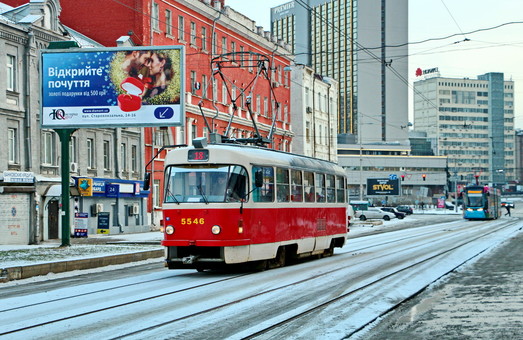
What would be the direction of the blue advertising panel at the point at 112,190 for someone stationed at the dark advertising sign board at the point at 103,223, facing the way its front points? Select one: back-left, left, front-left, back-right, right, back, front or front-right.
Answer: back

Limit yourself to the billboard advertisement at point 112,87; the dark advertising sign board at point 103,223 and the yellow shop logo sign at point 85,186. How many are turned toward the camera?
3

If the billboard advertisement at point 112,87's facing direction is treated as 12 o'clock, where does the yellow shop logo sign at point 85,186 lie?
The yellow shop logo sign is roughly at 6 o'clock from the billboard advertisement.

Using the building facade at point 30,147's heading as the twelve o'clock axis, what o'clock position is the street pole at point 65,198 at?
The street pole is roughly at 1 o'clock from the building facade.

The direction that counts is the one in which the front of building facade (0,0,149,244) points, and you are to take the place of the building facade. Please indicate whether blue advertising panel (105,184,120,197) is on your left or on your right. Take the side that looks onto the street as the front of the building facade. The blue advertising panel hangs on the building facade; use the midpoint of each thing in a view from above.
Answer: on your left

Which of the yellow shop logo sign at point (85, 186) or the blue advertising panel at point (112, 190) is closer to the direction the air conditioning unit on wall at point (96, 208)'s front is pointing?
the yellow shop logo sign

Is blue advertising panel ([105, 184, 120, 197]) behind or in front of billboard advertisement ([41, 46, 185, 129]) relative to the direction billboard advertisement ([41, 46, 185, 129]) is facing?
behind

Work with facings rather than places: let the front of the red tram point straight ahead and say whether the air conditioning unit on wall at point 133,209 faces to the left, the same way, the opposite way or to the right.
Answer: to the left

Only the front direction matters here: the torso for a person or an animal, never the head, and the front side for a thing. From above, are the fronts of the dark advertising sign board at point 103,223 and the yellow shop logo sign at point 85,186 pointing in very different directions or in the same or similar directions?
same or similar directions

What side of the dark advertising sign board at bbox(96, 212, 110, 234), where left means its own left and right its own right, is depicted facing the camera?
front

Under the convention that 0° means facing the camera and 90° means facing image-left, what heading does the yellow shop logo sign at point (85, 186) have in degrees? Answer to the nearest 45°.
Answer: approximately 0°

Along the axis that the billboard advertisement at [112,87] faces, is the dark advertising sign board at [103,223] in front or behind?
behind

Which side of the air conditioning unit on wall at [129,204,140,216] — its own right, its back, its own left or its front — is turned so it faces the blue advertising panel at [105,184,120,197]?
right

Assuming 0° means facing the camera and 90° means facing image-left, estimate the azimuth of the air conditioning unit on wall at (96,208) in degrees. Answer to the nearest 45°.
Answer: approximately 315°

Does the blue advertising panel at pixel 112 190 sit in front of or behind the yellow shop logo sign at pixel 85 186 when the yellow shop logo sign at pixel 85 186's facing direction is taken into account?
behind

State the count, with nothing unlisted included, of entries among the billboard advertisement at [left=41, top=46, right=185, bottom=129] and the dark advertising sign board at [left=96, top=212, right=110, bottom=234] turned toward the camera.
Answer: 2
